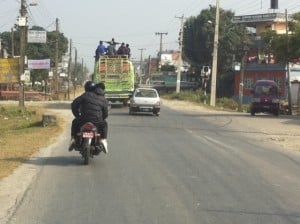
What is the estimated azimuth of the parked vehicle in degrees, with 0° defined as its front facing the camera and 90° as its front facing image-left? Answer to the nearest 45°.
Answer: approximately 0°

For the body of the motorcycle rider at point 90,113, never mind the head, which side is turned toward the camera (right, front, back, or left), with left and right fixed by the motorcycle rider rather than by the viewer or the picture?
back

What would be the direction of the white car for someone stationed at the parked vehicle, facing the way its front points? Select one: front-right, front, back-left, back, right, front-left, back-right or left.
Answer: front-right
